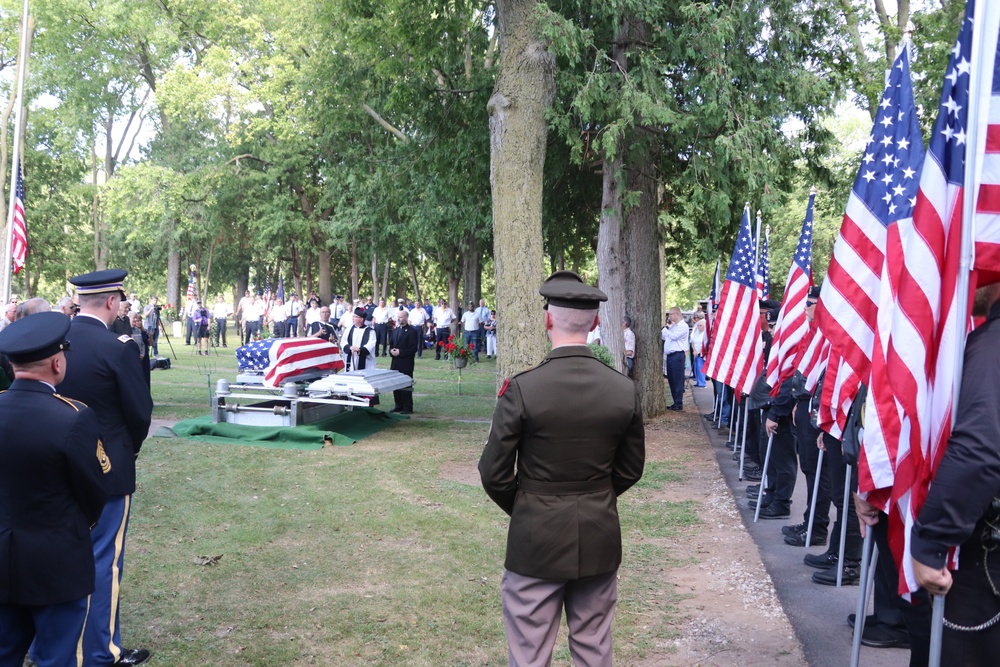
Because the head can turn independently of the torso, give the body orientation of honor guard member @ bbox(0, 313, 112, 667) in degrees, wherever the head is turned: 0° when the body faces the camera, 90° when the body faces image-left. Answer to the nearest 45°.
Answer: approximately 225°

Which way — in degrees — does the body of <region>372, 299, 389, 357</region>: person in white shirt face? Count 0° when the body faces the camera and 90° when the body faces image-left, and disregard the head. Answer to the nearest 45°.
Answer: approximately 0°

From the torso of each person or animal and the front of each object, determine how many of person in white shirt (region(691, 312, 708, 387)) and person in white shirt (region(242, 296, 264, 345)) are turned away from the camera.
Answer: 0

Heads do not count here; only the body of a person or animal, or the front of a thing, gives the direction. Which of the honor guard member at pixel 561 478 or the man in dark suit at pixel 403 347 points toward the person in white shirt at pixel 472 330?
the honor guard member

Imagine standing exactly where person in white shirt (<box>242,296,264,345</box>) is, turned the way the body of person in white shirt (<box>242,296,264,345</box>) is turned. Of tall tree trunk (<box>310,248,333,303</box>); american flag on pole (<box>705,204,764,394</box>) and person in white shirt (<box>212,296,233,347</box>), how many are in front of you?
1

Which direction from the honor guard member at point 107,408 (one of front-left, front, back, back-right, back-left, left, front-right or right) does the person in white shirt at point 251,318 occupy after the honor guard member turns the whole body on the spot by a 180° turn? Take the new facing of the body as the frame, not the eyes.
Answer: back-right

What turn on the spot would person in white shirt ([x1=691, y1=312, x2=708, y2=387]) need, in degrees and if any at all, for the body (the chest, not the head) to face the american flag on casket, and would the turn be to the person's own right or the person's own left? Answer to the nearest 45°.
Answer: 0° — they already face it

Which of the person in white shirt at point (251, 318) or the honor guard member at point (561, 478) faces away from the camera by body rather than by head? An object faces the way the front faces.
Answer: the honor guard member

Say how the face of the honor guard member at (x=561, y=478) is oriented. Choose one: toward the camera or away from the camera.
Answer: away from the camera

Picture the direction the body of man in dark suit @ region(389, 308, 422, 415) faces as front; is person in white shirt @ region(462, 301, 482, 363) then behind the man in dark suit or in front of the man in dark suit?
behind

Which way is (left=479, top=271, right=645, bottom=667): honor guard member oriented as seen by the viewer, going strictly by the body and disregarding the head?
away from the camera

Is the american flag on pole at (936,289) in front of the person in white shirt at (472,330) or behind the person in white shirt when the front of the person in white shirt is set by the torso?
in front

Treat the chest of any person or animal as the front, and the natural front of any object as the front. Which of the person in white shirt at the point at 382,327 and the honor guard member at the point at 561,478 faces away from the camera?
the honor guard member
